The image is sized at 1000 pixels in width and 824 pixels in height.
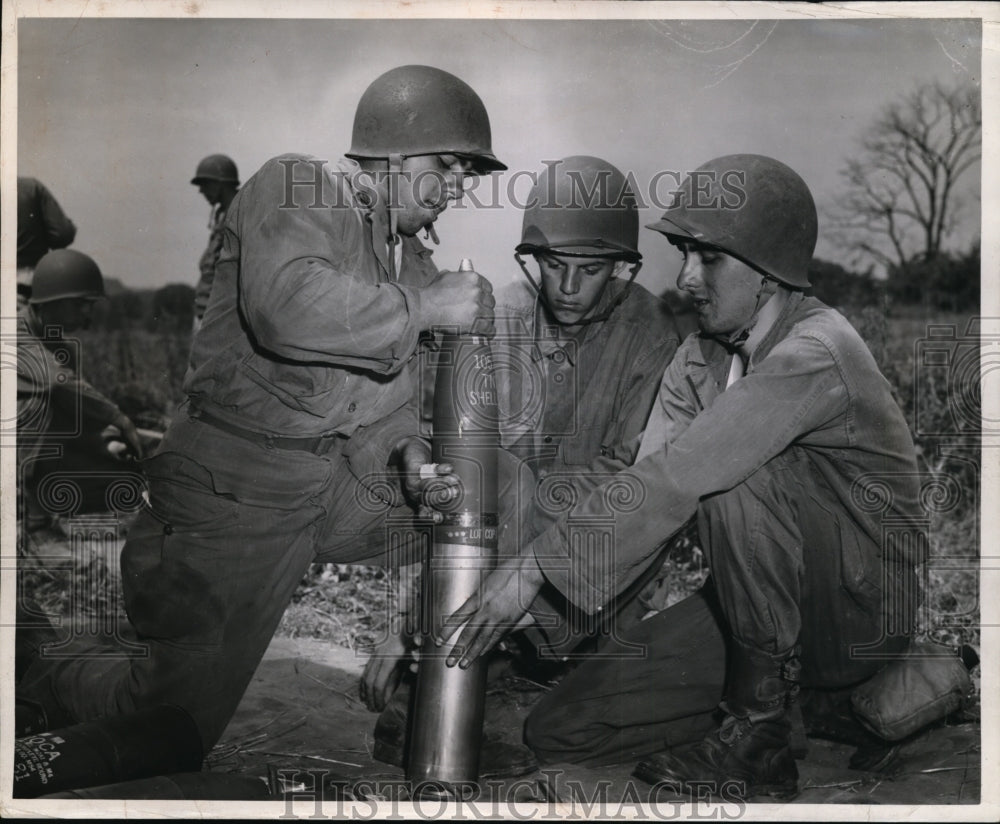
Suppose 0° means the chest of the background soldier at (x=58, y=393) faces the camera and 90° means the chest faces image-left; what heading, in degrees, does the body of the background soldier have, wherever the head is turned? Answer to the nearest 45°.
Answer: approximately 270°
